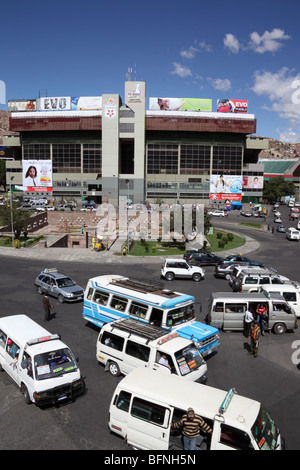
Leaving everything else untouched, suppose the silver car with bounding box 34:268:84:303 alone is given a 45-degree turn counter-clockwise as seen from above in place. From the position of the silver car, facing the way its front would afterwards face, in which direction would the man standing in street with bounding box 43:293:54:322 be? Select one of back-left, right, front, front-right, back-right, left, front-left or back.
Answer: right

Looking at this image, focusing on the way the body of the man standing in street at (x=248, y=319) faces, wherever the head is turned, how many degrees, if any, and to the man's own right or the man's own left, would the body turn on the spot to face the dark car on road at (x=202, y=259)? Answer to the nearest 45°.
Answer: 0° — they already face it

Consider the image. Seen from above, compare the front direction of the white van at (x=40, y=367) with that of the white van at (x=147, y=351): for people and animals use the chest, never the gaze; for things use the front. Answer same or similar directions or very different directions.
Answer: same or similar directions

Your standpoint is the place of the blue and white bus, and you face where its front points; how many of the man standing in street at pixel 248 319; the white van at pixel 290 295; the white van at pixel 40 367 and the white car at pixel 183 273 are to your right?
1

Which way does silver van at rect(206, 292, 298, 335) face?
to the viewer's right

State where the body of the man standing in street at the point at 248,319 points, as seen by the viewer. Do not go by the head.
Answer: away from the camera

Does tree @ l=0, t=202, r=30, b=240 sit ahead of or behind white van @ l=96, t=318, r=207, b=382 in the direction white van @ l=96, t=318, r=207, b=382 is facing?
behind

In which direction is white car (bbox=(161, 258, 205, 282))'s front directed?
to the viewer's right

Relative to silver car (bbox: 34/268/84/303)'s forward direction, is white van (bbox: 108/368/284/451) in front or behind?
in front

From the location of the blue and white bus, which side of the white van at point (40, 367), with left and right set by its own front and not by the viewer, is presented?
left

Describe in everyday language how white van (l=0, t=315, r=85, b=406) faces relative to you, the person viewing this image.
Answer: facing the viewer and to the right of the viewer

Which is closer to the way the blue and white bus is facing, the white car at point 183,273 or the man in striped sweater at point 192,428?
the man in striped sweater
